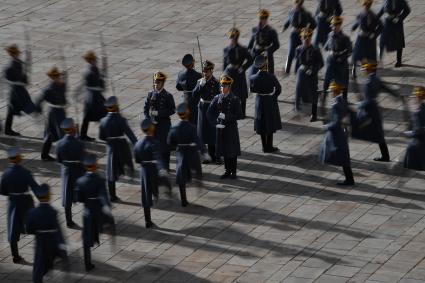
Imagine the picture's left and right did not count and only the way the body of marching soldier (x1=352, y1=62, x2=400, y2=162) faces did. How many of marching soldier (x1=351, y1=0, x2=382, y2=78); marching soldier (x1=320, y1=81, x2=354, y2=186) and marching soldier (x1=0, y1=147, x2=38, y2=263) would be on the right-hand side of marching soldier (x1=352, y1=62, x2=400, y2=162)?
1

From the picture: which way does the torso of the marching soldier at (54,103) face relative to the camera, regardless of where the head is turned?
to the viewer's right

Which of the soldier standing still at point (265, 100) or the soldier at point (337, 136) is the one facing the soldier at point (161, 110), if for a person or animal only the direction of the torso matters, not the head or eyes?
the soldier at point (337, 136)

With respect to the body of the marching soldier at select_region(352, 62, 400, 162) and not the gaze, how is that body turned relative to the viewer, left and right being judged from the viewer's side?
facing to the left of the viewer

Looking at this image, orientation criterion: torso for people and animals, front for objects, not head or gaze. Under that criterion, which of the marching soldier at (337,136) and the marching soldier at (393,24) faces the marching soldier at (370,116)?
the marching soldier at (393,24)

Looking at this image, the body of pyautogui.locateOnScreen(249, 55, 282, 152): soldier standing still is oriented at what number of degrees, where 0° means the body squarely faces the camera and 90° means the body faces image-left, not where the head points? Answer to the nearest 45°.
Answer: approximately 225°

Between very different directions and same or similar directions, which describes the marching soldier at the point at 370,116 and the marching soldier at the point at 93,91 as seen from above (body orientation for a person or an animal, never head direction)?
very different directions

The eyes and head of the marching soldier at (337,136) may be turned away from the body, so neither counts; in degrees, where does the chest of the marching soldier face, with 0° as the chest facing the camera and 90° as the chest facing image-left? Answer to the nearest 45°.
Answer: approximately 90°

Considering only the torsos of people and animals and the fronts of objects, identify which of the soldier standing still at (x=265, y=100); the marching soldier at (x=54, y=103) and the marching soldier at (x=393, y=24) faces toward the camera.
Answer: the marching soldier at (x=393, y=24)

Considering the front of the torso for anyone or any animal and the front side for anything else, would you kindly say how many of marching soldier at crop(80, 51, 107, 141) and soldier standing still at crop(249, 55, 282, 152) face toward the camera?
0
